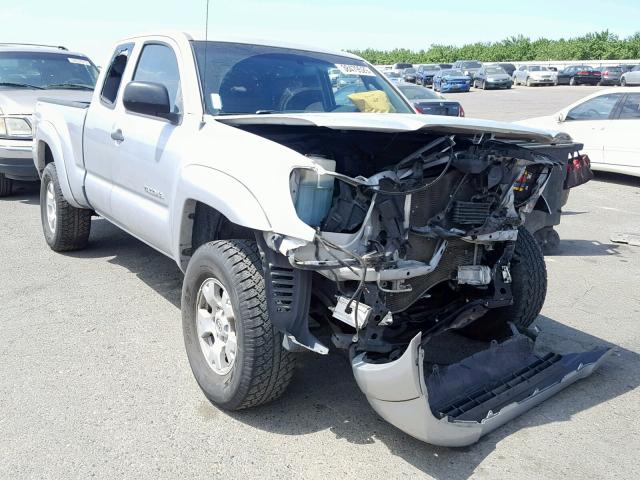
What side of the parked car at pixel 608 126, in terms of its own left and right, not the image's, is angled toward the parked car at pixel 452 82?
right

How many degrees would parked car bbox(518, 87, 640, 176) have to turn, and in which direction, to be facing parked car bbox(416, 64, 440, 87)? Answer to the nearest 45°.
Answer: approximately 90° to its right

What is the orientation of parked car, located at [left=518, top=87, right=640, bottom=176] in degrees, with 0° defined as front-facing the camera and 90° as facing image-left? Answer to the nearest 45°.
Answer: approximately 90°

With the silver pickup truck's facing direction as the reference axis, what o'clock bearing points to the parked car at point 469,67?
The parked car is roughly at 8 o'clock from the silver pickup truck.

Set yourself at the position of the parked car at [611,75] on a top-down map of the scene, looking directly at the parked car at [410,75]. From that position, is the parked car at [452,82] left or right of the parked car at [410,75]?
left

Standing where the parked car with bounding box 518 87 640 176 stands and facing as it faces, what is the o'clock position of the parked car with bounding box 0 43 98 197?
the parked car with bounding box 0 43 98 197 is roughly at 11 o'clock from the parked car with bounding box 518 87 640 176.

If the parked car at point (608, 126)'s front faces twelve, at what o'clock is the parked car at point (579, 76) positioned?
the parked car at point (579, 76) is roughly at 3 o'clock from the parked car at point (608, 126).

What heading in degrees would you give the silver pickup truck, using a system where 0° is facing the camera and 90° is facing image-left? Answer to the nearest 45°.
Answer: approximately 315°

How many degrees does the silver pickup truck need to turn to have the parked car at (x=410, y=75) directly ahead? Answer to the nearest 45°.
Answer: approximately 135° to its left

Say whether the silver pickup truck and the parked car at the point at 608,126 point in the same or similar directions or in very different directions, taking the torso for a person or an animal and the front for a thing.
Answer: very different directions

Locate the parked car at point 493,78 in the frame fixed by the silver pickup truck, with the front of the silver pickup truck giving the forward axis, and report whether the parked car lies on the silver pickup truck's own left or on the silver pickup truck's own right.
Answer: on the silver pickup truck's own left

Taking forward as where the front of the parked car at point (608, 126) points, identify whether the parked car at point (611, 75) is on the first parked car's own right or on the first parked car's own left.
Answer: on the first parked car's own right

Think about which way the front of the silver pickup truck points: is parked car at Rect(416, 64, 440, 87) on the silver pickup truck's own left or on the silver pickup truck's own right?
on the silver pickup truck's own left

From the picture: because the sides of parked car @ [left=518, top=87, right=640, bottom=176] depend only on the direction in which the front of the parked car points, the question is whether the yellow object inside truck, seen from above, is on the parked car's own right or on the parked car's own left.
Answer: on the parked car's own left
